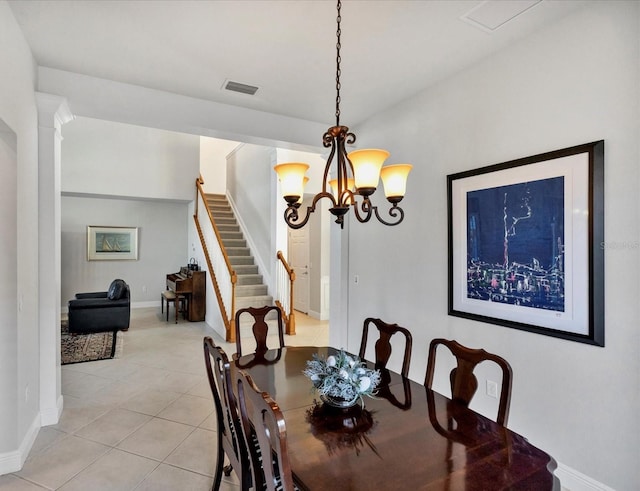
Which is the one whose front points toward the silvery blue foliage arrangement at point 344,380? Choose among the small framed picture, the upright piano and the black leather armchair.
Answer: the small framed picture

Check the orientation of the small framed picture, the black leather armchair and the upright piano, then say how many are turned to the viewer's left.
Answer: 2

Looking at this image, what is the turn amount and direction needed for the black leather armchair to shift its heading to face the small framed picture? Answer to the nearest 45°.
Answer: approximately 90° to its right

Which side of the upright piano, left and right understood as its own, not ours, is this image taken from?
left

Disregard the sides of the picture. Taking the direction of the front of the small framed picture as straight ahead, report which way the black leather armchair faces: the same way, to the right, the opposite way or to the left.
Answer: to the right

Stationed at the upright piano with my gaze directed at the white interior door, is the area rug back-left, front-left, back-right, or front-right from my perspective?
back-right

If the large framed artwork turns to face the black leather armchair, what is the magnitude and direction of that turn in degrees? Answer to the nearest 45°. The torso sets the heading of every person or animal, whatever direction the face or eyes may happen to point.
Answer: approximately 45° to its right

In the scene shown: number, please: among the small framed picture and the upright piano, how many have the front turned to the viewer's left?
1

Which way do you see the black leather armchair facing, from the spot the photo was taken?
facing to the left of the viewer

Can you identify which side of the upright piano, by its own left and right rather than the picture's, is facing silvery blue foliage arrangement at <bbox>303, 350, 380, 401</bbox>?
left

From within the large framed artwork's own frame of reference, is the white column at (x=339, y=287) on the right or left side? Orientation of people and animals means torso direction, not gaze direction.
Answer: on its right

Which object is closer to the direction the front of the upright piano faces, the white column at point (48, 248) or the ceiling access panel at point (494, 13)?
the white column

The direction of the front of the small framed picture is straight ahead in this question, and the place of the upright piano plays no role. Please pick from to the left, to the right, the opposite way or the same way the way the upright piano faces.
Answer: to the right
